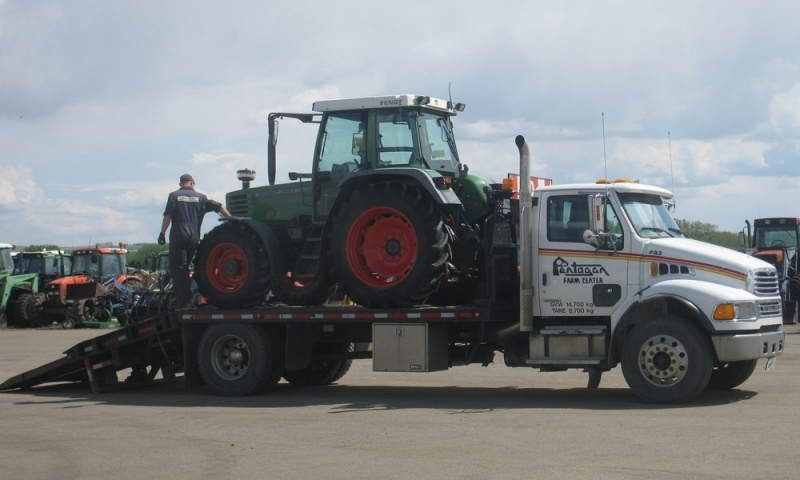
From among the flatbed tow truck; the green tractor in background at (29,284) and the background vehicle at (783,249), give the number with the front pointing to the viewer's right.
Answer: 1

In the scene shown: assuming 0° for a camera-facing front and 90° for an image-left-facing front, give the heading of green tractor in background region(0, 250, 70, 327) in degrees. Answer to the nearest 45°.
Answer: approximately 45°

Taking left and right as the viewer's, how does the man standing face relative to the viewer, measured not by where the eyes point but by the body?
facing away from the viewer

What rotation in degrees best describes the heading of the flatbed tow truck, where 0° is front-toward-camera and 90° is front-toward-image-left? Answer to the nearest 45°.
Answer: approximately 270°

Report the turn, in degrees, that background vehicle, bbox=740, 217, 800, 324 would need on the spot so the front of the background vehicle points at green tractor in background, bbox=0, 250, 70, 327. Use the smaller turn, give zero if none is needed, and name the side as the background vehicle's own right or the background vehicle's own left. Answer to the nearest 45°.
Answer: approximately 45° to the background vehicle's own right

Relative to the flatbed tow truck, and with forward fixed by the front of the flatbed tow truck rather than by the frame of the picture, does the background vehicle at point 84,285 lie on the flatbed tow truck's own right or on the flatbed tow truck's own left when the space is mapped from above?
on the flatbed tow truck's own left

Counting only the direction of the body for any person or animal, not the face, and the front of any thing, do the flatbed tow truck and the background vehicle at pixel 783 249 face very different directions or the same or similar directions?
very different directions

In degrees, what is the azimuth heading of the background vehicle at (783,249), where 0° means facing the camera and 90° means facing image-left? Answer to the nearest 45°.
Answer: approximately 45°

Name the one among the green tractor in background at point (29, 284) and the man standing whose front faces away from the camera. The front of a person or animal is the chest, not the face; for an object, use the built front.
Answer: the man standing
